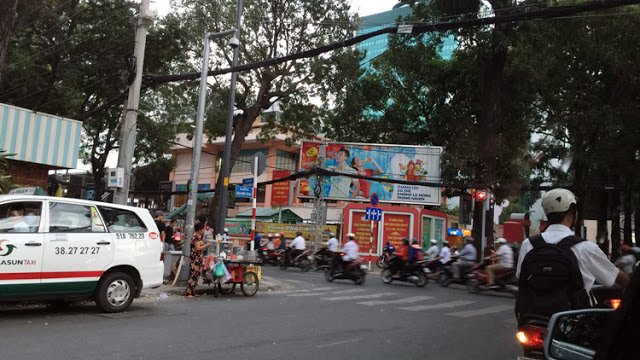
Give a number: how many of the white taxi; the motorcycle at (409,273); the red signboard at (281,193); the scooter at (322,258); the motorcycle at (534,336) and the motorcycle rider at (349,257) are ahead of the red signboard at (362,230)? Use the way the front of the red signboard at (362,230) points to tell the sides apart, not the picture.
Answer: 5

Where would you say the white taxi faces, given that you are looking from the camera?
facing to the left of the viewer

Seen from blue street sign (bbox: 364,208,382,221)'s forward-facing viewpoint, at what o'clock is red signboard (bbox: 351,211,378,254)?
The red signboard is roughly at 6 o'clock from the blue street sign.

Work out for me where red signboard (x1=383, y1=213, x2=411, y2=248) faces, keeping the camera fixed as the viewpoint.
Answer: facing the viewer

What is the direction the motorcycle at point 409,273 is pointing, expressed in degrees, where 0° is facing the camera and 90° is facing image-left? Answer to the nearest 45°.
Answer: approximately 90°

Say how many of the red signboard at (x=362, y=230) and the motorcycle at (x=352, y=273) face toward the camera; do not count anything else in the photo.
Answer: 1

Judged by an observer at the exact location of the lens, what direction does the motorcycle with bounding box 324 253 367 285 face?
facing to the left of the viewer

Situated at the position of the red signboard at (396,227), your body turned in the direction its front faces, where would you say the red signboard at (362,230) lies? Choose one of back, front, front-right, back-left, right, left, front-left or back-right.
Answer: right

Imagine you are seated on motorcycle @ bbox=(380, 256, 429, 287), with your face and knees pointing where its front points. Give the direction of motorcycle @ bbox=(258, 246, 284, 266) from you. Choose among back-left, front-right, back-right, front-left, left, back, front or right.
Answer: front-right

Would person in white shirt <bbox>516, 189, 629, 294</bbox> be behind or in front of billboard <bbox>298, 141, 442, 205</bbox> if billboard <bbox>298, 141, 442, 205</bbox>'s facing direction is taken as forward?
in front

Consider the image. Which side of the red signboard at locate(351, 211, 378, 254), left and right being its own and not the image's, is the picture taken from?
front

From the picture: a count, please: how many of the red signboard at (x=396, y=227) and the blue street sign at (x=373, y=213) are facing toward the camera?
2

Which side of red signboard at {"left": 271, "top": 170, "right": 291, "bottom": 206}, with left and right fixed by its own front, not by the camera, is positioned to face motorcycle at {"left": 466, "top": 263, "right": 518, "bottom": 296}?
front

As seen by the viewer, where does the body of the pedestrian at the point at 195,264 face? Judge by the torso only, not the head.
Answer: to the viewer's right

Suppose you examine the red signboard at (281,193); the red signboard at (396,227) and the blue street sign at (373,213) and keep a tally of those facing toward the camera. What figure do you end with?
3

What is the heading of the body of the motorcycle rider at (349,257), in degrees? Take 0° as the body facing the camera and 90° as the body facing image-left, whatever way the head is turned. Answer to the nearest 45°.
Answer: approximately 45°
